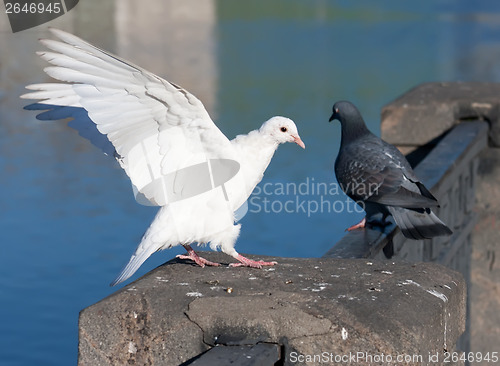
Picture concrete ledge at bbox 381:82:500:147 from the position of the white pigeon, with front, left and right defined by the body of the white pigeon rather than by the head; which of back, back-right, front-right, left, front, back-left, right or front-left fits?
front-left

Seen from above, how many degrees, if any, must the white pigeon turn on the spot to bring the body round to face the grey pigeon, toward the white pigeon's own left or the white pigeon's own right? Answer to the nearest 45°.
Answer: approximately 45° to the white pigeon's own left

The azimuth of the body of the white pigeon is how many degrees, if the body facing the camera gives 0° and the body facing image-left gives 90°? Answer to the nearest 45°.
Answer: approximately 270°
